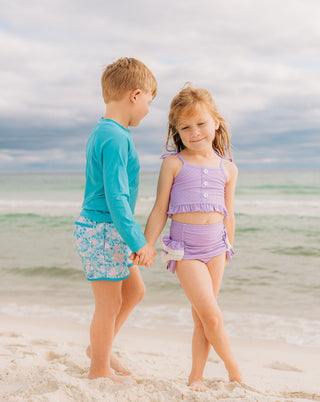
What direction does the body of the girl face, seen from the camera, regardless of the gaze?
toward the camera

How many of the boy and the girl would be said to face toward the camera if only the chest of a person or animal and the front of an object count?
1

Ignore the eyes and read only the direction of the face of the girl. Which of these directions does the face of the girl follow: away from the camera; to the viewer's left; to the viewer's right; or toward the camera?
toward the camera

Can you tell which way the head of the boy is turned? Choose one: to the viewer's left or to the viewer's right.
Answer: to the viewer's right

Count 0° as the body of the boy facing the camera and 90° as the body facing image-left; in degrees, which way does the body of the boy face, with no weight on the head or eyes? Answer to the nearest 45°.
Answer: approximately 270°

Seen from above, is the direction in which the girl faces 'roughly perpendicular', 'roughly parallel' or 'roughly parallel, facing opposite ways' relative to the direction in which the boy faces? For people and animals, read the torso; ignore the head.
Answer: roughly perpendicular
